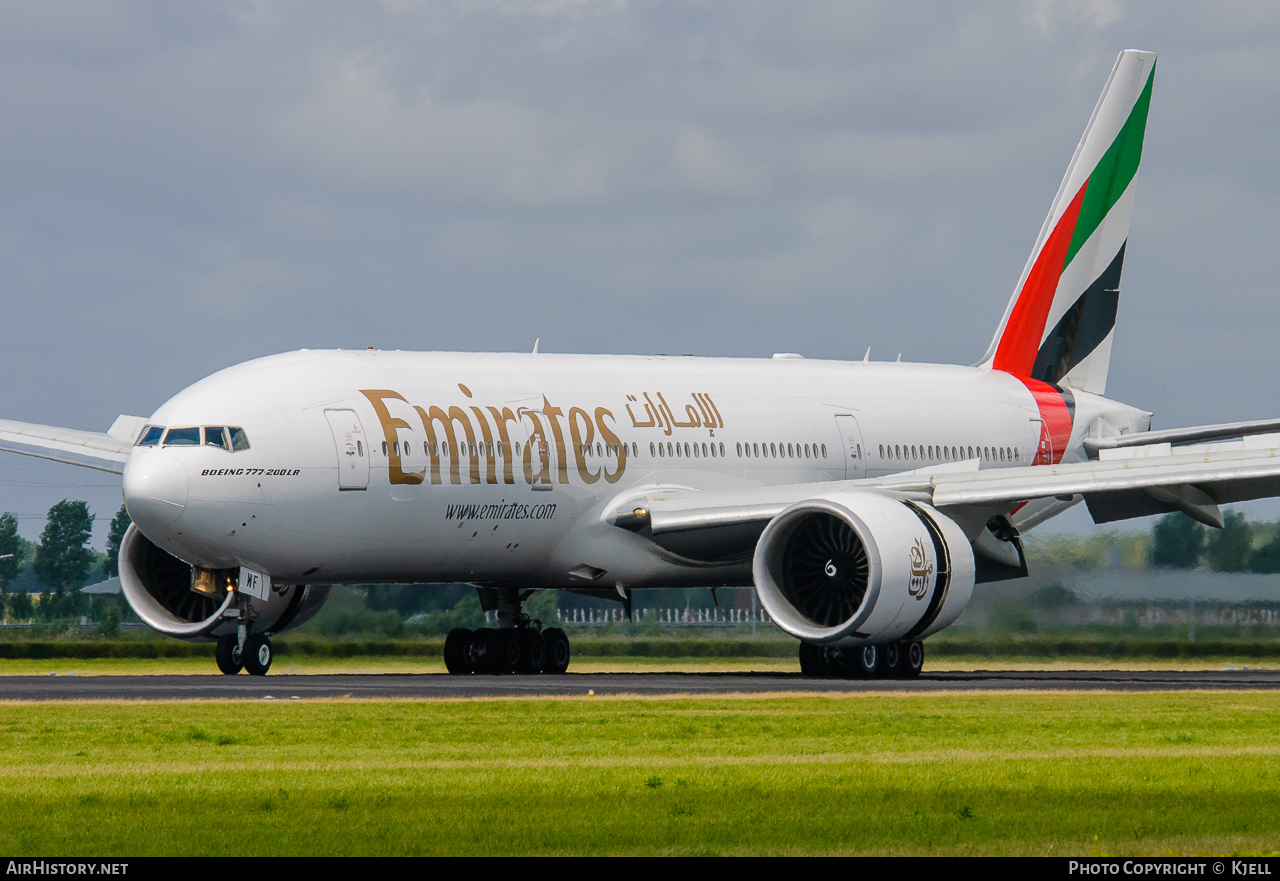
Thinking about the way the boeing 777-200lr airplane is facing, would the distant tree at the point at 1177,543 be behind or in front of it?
behind

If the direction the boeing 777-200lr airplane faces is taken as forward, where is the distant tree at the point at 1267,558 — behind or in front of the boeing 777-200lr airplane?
behind

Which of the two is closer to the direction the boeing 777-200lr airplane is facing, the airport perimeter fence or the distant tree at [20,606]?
the distant tree

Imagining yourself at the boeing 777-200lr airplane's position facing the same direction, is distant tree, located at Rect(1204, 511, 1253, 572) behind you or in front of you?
behind

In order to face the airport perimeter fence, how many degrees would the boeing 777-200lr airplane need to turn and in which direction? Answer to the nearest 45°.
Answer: approximately 135° to its right

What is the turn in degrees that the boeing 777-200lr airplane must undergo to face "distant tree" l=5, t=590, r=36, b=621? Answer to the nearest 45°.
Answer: approximately 90° to its right

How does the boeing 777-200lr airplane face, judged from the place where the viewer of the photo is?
facing the viewer and to the left of the viewer

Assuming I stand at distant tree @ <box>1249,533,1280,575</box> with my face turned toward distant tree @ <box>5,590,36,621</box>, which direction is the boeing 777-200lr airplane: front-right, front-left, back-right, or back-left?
front-left
